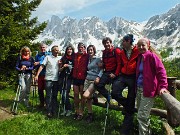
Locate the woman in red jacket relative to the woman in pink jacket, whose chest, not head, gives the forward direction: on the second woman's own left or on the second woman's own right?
on the second woman's own right

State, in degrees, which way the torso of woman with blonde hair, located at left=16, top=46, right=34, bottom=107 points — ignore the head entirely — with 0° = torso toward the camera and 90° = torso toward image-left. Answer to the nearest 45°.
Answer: approximately 0°

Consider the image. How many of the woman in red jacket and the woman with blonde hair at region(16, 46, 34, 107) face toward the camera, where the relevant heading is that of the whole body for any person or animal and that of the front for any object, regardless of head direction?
2

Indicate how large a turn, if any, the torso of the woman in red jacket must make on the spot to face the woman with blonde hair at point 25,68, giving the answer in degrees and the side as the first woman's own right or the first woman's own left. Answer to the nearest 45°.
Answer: approximately 135° to the first woman's own right

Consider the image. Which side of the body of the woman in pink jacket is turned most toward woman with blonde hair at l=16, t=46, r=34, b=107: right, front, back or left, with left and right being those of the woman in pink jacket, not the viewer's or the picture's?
right

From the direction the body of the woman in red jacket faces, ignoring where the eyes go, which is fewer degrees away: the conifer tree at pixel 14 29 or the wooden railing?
the wooden railing

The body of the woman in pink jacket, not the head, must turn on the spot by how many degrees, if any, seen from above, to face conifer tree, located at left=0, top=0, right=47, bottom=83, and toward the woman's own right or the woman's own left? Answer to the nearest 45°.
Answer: approximately 90° to the woman's own right

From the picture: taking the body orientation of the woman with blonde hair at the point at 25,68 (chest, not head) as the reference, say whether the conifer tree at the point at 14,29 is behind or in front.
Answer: behind

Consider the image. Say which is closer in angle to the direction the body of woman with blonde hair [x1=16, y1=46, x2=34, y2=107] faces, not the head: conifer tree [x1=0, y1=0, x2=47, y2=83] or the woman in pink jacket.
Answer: the woman in pink jacket
